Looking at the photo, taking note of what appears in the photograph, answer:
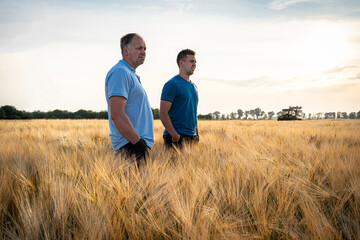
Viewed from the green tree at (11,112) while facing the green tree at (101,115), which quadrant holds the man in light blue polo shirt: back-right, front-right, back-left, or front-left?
front-right

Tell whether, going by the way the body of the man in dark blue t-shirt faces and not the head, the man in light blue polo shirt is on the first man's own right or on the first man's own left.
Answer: on the first man's own right

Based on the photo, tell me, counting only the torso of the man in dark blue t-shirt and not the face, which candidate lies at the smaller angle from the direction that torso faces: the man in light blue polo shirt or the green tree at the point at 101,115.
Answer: the man in light blue polo shirt

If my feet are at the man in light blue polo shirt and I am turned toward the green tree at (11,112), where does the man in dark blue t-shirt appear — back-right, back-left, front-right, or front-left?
front-right

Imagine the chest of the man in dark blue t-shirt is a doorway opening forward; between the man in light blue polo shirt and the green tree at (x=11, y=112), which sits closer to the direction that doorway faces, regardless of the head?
the man in light blue polo shirt

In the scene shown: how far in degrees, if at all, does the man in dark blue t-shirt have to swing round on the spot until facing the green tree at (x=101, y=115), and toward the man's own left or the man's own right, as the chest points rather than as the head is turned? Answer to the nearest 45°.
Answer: approximately 135° to the man's own left

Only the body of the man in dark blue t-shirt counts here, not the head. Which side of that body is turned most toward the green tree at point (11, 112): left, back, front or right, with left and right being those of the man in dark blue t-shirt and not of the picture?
back

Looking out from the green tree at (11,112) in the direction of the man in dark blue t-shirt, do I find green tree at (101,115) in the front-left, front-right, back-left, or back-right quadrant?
front-left
